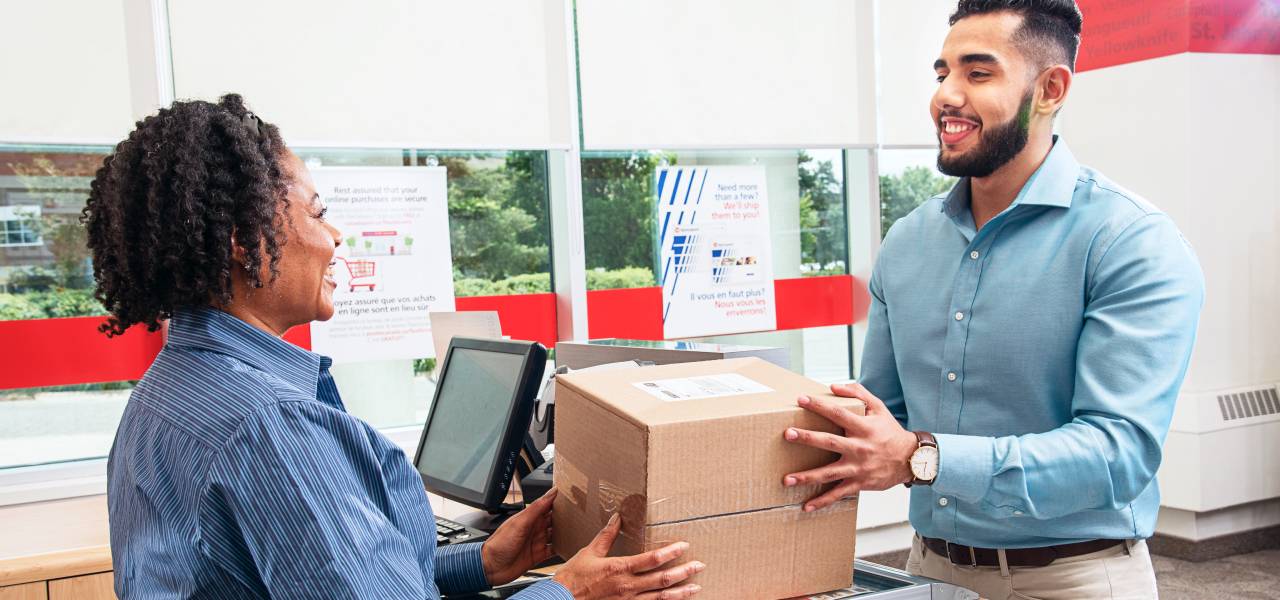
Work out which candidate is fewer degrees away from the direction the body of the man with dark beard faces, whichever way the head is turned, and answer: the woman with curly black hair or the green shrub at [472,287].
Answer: the woman with curly black hair

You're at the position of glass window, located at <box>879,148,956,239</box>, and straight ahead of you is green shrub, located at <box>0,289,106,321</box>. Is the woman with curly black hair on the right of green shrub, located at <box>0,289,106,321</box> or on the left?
left

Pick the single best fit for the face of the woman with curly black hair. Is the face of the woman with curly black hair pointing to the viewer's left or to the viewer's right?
to the viewer's right

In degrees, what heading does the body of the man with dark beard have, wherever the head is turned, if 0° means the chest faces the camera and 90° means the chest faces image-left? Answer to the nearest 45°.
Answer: approximately 45°

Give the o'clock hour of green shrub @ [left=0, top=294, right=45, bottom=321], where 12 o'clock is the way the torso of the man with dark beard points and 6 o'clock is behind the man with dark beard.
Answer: The green shrub is roughly at 2 o'clock from the man with dark beard.

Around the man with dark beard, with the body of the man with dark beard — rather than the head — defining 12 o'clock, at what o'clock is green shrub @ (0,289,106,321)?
The green shrub is roughly at 2 o'clock from the man with dark beard.

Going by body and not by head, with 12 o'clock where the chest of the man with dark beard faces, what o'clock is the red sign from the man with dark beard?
The red sign is roughly at 5 o'clock from the man with dark beard.

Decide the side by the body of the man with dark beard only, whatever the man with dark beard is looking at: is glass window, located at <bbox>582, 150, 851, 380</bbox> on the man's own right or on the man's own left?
on the man's own right

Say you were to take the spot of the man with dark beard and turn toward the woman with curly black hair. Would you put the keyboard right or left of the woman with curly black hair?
right

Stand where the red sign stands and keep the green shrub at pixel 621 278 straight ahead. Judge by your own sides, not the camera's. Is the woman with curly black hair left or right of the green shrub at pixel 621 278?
left

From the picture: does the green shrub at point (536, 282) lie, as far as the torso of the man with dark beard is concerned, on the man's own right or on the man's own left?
on the man's own right

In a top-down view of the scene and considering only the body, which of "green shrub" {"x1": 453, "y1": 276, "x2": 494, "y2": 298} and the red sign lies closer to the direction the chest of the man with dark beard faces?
the green shrub
